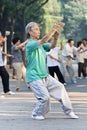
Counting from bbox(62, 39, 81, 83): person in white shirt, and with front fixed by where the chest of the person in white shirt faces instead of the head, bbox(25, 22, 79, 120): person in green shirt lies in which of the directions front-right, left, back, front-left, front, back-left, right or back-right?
front-right

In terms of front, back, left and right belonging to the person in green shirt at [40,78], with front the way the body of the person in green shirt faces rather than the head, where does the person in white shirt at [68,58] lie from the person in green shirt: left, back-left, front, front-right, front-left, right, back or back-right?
back-left

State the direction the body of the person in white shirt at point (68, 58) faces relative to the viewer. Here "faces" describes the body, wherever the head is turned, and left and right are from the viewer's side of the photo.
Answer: facing the viewer and to the right of the viewer

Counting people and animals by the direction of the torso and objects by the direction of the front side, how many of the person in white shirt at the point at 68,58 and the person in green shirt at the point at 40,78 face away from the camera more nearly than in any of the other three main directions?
0
